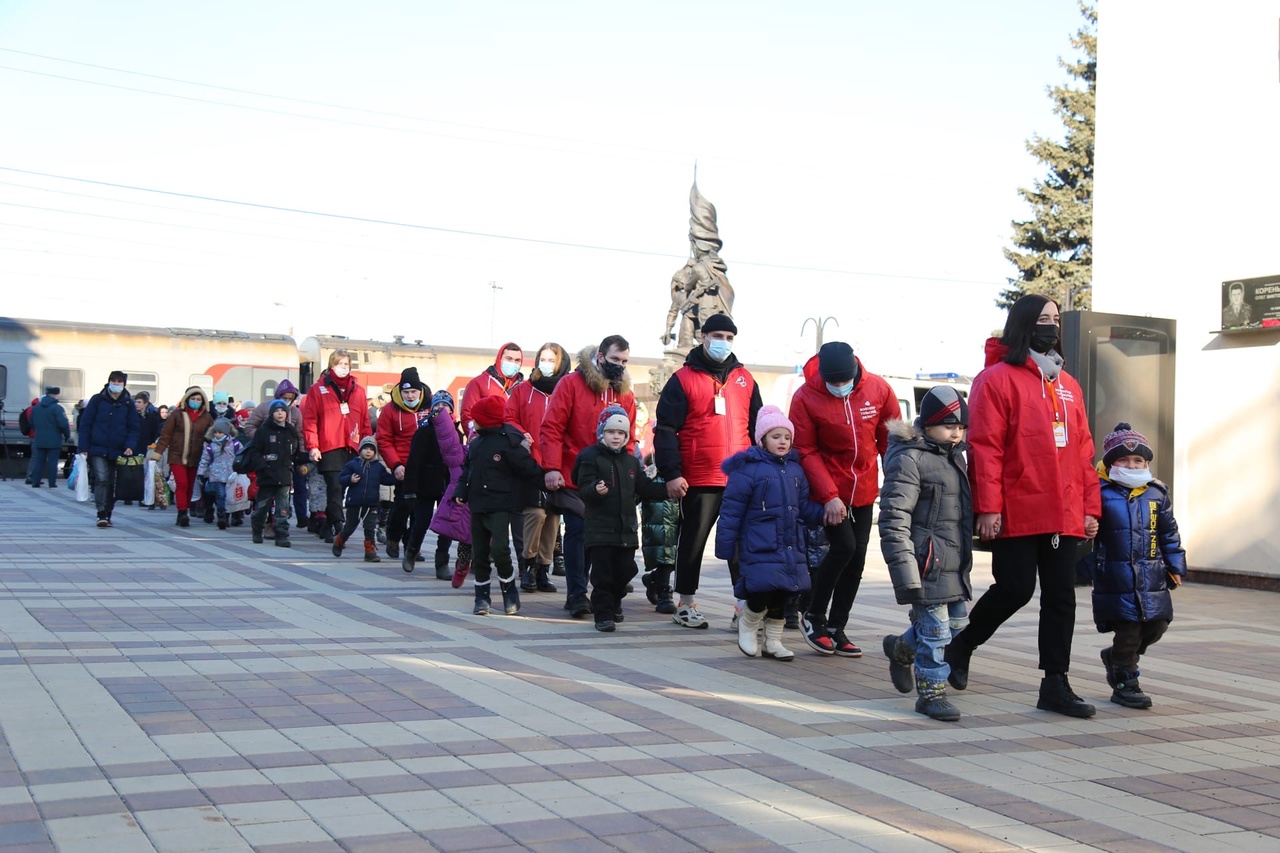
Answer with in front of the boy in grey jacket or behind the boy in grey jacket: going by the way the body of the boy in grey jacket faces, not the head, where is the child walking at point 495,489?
behind

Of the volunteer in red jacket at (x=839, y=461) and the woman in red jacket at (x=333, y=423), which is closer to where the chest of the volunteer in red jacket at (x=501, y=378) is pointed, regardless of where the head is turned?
the volunteer in red jacket

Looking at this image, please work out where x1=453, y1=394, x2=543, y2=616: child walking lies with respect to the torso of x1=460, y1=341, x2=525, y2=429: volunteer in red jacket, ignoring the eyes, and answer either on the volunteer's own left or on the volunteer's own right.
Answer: on the volunteer's own right

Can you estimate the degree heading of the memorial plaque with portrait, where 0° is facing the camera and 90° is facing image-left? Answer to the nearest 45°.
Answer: approximately 45°

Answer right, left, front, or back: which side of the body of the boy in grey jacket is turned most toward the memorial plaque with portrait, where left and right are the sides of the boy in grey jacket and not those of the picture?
left

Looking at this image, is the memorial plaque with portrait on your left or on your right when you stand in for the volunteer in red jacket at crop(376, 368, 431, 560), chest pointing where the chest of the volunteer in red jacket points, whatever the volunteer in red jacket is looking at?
on your left

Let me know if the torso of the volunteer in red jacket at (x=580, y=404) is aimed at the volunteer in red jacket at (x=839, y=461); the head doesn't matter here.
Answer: yes

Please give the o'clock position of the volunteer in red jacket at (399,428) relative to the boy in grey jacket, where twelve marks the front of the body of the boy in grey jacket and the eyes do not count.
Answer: The volunteer in red jacket is roughly at 6 o'clock from the boy in grey jacket.

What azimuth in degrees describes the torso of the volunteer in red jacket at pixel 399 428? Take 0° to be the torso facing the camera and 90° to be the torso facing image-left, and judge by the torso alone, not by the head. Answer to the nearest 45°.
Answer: approximately 0°

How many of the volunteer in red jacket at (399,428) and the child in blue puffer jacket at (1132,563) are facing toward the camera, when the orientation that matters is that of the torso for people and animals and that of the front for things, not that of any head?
2

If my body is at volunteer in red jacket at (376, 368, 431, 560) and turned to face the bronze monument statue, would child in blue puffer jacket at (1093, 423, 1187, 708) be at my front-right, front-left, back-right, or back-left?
back-right

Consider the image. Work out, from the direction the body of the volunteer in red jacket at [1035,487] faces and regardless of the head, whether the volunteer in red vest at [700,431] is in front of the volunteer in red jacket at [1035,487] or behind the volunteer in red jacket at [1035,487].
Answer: behind

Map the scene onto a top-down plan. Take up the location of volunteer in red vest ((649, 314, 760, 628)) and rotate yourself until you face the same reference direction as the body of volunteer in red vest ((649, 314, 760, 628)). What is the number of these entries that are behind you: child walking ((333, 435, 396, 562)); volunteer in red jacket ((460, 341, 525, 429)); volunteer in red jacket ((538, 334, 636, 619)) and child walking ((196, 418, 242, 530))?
4

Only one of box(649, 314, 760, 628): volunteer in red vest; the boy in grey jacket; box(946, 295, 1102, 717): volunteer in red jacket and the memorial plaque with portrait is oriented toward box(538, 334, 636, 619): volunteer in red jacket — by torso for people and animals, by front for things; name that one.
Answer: the memorial plaque with portrait

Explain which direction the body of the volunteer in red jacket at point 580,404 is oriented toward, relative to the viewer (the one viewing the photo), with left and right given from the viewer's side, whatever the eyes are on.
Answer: facing the viewer and to the right of the viewer

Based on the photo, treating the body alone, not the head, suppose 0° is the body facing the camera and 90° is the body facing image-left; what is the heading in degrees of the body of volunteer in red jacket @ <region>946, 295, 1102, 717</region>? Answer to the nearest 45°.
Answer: approximately 315°

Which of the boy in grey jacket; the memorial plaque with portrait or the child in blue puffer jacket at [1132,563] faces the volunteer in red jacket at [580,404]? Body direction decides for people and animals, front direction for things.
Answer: the memorial plaque with portrait

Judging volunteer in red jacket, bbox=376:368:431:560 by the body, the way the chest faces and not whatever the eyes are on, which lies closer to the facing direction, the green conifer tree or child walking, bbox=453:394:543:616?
the child walking
